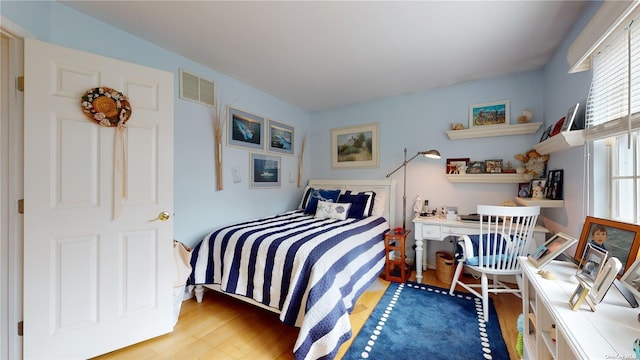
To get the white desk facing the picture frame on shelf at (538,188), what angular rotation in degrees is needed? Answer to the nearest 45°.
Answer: approximately 90° to its left

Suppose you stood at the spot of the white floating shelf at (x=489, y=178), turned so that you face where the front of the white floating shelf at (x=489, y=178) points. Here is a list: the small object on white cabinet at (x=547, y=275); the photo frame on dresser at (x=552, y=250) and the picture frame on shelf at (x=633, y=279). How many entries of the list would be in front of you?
3

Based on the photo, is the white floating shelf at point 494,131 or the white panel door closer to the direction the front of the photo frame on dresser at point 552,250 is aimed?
the white panel door

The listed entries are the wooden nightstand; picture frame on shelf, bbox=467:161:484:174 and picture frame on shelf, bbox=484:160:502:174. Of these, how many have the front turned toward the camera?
3

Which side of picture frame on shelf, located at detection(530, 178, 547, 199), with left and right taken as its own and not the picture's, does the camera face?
front

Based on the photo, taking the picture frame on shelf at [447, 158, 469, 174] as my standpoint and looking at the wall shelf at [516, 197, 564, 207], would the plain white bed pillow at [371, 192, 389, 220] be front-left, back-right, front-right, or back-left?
back-right

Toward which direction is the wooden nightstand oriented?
toward the camera

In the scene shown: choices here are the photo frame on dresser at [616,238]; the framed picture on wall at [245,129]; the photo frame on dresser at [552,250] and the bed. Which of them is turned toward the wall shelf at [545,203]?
the framed picture on wall

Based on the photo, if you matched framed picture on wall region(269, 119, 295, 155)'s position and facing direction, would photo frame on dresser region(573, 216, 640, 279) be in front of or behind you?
in front

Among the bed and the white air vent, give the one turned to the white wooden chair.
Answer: the white air vent

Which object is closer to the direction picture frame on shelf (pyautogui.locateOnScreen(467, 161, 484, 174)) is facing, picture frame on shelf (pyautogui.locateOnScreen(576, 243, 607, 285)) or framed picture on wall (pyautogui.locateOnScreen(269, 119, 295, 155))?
the picture frame on shelf

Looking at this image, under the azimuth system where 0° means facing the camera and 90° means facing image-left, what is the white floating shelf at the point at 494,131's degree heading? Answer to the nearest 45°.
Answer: approximately 0°

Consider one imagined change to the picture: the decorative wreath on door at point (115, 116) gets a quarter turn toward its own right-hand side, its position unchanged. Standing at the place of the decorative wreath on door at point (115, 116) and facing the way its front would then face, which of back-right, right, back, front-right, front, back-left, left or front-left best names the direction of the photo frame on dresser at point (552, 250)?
back-left
